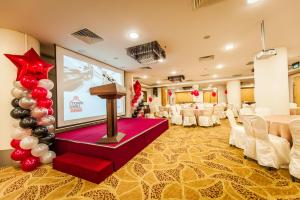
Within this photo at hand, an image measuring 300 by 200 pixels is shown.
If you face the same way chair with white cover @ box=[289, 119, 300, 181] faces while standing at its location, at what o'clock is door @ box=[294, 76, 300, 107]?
The door is roughly at 12 o'clock from the chair with white cover.

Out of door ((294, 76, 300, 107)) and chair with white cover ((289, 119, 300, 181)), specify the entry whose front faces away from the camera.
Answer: the chair with white cover

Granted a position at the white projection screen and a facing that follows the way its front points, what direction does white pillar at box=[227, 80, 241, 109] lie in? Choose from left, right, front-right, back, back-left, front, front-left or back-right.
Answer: front-left

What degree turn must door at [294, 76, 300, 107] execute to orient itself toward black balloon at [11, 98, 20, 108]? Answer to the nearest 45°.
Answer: approximately 45° to its left

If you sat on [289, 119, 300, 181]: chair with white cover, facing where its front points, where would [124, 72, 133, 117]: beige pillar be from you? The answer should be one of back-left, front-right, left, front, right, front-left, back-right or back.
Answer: left

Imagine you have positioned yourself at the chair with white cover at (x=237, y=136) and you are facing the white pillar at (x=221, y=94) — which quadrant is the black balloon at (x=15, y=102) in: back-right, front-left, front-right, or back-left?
back-left

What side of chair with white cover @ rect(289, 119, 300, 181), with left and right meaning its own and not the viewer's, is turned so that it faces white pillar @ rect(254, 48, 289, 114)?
front

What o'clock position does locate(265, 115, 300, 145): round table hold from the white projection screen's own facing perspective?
The round table is roughly at 12 o'clock from the white projection screen.

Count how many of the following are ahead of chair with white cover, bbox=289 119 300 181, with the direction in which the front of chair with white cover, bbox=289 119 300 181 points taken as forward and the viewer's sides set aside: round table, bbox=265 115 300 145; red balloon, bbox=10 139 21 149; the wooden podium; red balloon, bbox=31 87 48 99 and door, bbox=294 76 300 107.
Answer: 2

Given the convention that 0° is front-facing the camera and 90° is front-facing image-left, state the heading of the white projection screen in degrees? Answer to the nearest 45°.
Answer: approximately 315°

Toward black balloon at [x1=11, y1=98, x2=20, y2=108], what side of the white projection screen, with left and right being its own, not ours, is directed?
right

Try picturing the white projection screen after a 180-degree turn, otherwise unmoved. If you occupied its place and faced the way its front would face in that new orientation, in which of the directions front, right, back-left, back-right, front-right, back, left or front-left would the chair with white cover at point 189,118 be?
back-right

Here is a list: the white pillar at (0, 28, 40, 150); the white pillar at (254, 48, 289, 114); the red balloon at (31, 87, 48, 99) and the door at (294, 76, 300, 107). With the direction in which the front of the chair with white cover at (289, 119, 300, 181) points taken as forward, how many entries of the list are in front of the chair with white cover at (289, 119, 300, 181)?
2

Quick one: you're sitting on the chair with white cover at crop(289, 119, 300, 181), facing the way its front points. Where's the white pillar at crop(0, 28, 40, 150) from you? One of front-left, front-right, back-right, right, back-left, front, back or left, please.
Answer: back-left

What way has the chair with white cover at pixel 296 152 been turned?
away from the camera

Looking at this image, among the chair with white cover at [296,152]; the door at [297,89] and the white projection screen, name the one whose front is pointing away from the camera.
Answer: the chair with white cover
